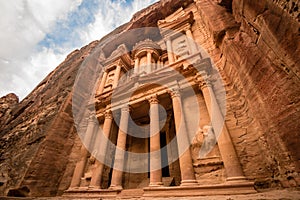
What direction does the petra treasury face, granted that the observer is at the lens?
facing the viewer and to the left of the viewer
